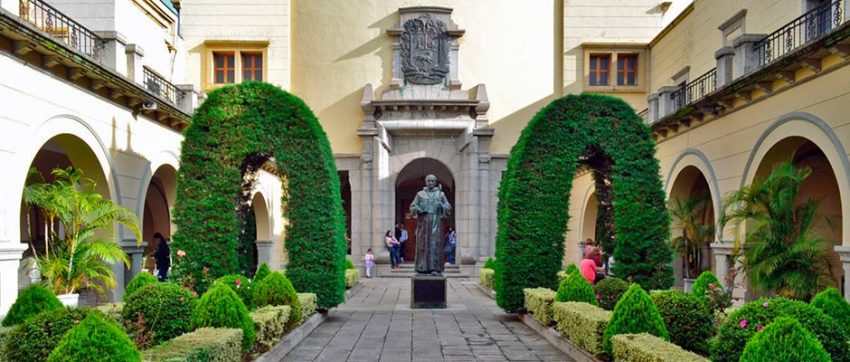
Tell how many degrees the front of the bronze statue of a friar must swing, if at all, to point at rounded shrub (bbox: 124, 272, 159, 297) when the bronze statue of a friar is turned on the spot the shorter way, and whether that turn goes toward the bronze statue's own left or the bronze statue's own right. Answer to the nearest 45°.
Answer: approximately 45° to the bronze statue's own right

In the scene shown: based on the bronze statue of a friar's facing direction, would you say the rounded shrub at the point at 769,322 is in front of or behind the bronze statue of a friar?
in front

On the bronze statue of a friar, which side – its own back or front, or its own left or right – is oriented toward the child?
back

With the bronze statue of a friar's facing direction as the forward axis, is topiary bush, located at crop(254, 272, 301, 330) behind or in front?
in front

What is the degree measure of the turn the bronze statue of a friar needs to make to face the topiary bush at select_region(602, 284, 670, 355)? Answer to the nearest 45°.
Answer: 0° — it already faces it

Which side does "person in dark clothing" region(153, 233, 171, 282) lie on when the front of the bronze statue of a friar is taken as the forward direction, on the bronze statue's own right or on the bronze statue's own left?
on the bronze statue's own right

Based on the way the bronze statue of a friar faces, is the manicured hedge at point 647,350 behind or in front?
in front

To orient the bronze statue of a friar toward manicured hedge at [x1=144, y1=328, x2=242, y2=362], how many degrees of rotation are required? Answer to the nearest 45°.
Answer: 0° — it already faces it

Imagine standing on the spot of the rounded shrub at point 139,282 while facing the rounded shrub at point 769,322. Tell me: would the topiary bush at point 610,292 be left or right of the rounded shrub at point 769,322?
left

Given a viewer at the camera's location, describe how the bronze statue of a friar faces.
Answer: facing the viewer
